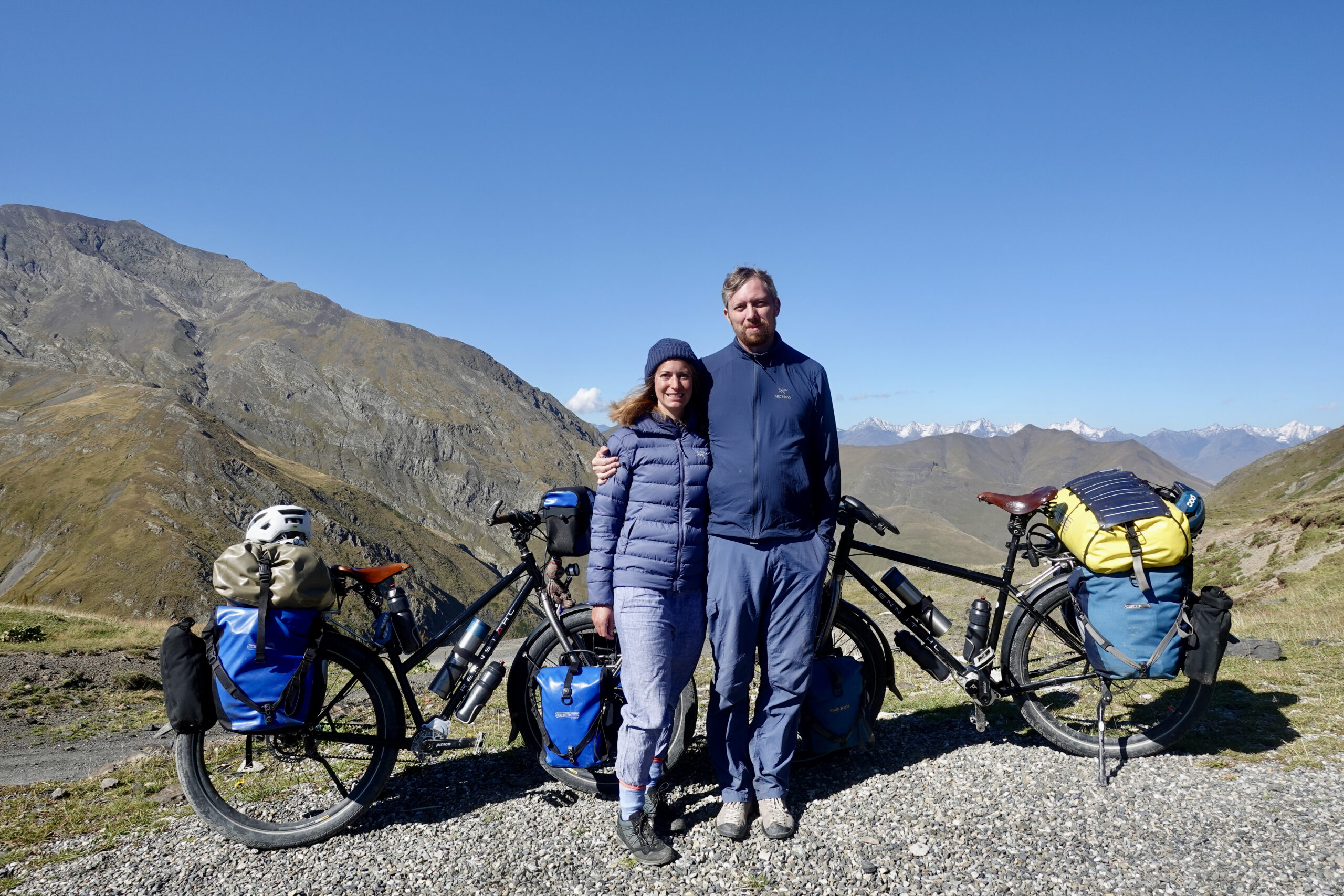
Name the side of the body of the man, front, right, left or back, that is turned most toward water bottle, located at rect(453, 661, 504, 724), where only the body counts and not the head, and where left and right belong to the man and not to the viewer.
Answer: right

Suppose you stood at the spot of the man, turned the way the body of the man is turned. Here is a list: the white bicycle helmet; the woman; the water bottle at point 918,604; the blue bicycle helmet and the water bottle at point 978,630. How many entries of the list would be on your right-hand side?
2

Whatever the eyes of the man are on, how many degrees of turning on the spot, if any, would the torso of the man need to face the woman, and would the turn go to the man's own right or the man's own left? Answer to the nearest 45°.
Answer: approximately 90° to the man's own right

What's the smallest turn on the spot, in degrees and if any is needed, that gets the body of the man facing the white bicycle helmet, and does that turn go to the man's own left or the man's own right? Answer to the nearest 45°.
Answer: approximately 90° to the man's own right

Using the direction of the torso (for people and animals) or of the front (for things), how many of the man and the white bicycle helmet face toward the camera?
1

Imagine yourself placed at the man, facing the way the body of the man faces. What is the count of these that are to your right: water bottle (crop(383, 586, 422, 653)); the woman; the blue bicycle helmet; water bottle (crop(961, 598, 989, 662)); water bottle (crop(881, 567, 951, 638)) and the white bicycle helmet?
3

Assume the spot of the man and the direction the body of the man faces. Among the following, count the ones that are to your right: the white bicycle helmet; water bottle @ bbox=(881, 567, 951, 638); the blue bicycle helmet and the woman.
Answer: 2

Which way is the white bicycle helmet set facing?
to the viewer's left

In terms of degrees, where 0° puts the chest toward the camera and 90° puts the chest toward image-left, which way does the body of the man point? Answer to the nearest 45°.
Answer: approximately 0°

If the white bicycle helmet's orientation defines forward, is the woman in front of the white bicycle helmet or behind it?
behind
